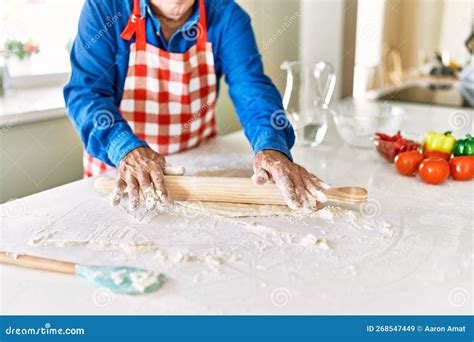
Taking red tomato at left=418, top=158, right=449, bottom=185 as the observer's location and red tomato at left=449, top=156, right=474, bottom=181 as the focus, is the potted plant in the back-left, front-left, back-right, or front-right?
back-left

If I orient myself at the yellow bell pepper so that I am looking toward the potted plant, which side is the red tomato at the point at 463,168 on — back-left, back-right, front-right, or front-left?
back-left

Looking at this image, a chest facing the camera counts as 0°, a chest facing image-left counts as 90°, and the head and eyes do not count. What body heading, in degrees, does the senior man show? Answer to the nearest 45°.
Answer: approximately 315°
